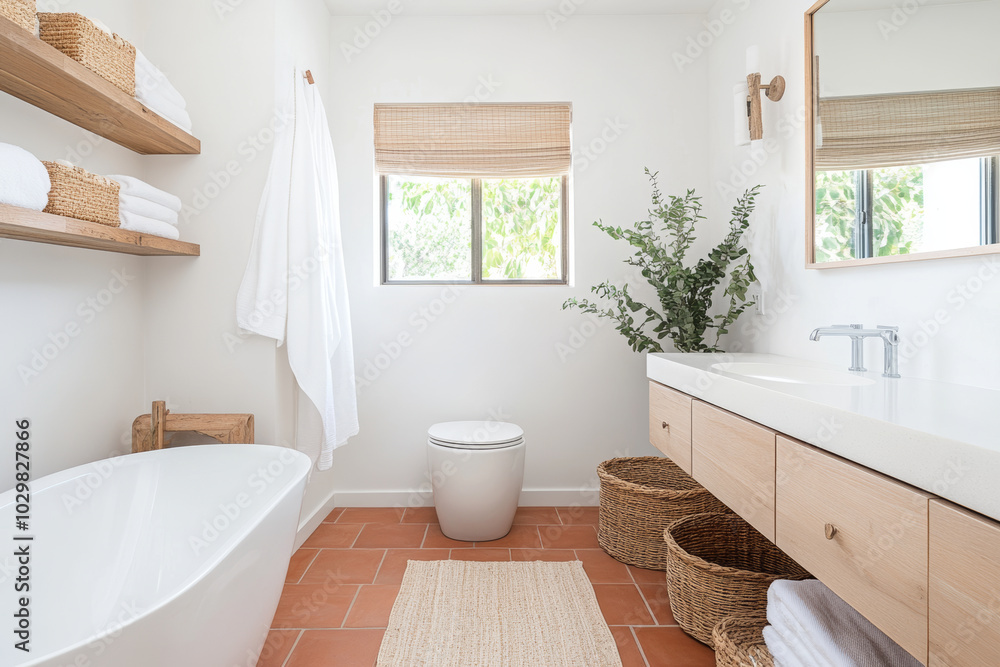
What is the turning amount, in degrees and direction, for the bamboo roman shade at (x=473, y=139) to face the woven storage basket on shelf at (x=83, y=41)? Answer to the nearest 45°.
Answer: approximately 45° to its right

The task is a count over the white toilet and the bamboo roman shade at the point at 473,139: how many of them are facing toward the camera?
2

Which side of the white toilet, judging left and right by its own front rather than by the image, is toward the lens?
front

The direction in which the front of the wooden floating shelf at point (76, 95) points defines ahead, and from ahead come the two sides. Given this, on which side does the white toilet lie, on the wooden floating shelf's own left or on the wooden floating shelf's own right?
on the wooden floating shelf's own left

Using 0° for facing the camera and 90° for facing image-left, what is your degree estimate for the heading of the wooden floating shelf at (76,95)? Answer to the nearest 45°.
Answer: approximately 315°

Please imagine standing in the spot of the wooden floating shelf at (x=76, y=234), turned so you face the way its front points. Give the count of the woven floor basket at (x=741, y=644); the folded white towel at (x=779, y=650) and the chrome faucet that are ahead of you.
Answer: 3

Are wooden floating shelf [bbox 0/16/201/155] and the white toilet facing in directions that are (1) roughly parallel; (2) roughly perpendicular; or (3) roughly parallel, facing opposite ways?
roughly perpendicular

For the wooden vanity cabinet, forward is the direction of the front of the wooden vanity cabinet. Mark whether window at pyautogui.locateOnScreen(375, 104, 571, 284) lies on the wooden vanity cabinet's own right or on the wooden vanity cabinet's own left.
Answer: on the wooden vanity cabinet's own right

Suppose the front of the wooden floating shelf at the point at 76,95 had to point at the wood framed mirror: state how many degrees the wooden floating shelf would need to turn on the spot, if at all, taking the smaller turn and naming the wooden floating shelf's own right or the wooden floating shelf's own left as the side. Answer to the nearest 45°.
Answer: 0° — it already faces it

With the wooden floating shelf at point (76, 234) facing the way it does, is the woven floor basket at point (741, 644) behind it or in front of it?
in front

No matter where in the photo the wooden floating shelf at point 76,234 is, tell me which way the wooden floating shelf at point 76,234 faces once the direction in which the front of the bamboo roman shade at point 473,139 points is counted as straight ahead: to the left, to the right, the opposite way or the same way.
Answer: to the left

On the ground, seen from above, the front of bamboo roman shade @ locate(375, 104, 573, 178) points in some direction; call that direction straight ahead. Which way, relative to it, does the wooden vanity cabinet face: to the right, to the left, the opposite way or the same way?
to the right

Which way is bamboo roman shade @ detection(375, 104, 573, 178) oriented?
toward the camera

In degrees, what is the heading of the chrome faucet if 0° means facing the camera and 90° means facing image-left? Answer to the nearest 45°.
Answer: approximately 45°

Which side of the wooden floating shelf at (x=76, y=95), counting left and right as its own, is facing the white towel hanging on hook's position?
left
